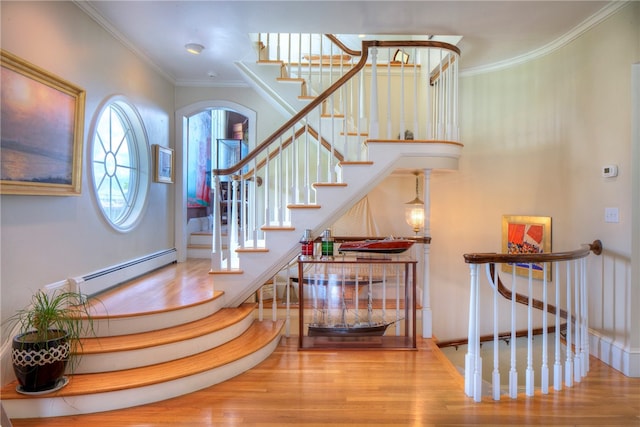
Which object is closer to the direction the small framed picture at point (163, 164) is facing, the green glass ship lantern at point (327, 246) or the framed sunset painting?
the green glass ship lantern

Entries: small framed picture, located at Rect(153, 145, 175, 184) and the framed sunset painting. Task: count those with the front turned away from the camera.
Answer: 0

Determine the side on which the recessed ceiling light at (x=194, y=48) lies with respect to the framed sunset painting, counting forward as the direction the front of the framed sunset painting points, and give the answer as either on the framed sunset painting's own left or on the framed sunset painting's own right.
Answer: on the framed sunset painting's own left

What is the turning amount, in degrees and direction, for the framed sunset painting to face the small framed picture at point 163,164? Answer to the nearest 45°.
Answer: approximately 90° to its left

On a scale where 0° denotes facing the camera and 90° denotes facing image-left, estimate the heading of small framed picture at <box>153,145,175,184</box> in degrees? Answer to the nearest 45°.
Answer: approximately 315°

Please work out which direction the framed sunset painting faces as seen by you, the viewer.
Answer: facing the viewer and to the right of the viewer

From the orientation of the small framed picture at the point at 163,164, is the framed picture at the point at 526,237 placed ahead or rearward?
ahead

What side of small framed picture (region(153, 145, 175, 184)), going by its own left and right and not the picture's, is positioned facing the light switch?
front

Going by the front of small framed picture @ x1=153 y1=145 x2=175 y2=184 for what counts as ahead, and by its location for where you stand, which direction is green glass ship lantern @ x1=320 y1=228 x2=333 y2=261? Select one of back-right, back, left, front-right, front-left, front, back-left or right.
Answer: front

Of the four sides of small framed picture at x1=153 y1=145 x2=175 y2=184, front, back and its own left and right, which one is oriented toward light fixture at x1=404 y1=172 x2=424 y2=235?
front

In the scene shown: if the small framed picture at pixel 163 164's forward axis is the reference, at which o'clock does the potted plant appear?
The potted plant is roughly at 2 o'clock from the small framed picture.

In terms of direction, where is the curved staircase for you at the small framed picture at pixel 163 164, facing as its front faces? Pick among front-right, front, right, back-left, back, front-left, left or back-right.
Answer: front-right

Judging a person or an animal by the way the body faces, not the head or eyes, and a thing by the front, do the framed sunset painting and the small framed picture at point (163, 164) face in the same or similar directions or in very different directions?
same or similar directions

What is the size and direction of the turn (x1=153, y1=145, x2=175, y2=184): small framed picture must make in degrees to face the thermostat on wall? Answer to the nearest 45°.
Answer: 0° — it already faces it
